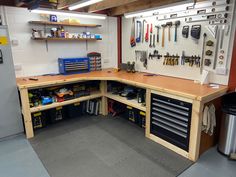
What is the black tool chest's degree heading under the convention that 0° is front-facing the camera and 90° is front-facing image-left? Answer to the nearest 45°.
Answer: approximately 45°

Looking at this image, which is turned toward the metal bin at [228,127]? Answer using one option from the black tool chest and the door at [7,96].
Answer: the door

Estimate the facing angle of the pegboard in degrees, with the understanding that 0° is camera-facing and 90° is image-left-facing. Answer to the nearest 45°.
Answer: approximately 45°

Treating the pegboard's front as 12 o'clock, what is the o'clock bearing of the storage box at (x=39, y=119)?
The storage box is roughly at 1 o'clock from the pegboard.

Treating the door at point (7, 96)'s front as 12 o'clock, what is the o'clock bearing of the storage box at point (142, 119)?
The storage box is roughly at 11 o'clock from the door.

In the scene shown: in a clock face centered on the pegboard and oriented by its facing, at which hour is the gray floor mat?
The gray floor mat is roughly at 12 o'clock from the pegboard.

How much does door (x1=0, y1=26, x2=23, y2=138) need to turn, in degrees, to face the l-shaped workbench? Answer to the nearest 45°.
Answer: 0° — it already faces it

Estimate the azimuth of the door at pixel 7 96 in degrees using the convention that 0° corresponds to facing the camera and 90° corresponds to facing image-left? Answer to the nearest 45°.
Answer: approximately 315°
